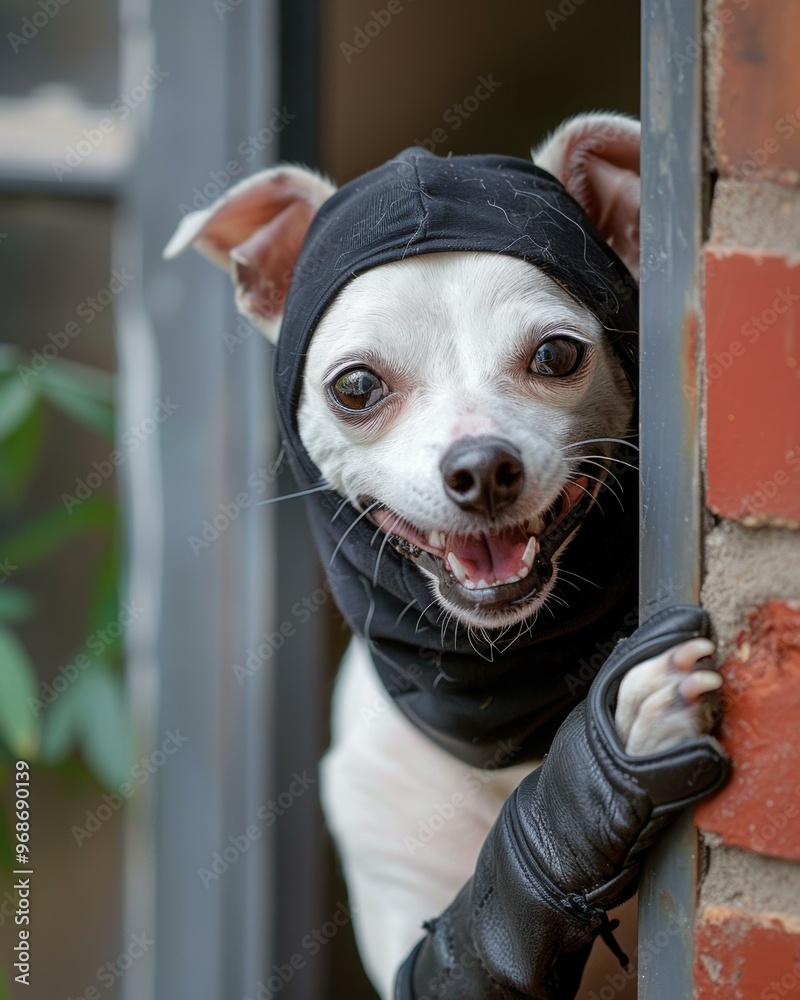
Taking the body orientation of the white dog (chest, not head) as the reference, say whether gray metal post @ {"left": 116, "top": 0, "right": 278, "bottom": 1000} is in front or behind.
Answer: behind

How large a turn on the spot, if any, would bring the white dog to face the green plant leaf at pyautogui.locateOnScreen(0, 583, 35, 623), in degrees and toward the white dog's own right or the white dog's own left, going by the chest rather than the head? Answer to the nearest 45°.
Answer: approximately 135° to the white dog's own right

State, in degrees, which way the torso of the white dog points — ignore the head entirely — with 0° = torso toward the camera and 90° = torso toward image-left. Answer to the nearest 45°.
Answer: approximately 0°

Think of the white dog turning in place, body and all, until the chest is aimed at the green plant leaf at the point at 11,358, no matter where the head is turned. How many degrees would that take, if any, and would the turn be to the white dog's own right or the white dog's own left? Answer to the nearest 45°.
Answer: approximately 135° to the white dog's own right
